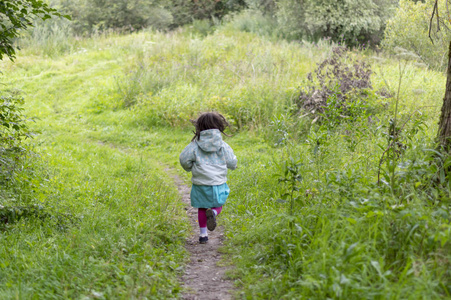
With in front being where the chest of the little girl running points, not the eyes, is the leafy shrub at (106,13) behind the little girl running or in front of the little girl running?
in front

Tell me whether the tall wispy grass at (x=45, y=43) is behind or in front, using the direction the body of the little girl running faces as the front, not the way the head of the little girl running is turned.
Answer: in front

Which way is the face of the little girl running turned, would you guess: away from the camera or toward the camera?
away from the camera

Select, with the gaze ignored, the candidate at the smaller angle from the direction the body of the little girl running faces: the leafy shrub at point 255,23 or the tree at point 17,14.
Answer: the leafy shrub

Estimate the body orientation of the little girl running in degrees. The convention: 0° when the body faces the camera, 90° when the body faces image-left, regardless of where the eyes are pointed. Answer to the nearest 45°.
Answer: approximately 180°

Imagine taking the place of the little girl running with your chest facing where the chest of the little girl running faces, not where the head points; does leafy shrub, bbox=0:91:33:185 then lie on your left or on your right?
on your left

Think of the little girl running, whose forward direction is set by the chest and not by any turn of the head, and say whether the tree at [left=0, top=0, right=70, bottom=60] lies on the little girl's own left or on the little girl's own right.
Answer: on the little girl's own left

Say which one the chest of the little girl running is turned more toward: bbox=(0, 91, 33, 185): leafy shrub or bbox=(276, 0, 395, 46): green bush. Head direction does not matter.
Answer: the green bush

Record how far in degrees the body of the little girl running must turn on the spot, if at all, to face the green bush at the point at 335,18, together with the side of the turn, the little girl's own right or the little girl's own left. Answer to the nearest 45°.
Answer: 0° — they already face it

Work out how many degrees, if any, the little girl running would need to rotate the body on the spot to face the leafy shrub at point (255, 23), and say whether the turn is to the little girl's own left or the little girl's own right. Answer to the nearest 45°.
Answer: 0° — they already face it
